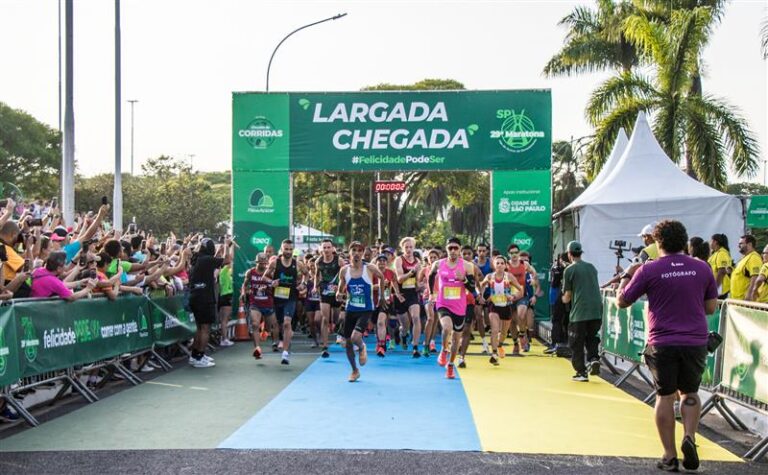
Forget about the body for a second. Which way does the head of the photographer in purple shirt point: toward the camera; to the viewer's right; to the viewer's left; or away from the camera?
away from the camera

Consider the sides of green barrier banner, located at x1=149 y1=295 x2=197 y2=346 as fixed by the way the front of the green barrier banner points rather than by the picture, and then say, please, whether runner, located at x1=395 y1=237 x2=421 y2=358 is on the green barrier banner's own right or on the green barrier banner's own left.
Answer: on the green barrier banner's own left

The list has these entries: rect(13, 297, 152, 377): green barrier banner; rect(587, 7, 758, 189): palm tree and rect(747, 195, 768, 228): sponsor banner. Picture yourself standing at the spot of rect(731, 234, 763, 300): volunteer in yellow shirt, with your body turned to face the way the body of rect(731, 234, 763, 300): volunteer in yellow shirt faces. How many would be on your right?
2

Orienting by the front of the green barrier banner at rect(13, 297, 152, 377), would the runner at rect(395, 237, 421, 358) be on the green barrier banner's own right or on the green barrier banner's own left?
on the green barrier banner's own left

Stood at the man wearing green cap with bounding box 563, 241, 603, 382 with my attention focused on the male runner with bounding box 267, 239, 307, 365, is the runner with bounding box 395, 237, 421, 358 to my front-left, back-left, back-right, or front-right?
front-right

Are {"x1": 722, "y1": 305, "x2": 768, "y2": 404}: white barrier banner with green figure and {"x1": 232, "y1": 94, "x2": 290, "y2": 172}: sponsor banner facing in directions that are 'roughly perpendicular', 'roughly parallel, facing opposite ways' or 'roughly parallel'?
roughly perpendicular

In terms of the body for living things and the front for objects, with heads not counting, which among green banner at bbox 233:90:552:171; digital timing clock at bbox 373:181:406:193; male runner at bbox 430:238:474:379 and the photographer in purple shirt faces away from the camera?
the photographer in purple shirt

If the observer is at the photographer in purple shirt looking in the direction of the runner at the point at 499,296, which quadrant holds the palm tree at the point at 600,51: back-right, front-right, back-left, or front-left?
front-right

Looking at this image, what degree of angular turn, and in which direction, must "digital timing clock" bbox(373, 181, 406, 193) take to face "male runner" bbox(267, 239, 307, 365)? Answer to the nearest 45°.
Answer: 0° — it already faces them

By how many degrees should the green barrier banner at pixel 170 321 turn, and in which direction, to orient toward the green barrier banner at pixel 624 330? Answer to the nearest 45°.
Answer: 0° — it already faces it

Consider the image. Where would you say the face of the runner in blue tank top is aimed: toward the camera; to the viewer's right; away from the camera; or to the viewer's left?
toward the camera

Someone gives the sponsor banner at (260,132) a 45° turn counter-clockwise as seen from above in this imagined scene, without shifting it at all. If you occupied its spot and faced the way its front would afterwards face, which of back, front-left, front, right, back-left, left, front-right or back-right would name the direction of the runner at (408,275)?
front

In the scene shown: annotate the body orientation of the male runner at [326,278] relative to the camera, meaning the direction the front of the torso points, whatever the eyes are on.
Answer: toward the camera

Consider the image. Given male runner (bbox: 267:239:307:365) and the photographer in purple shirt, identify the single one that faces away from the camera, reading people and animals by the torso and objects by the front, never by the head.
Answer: the photographer in purple shirt

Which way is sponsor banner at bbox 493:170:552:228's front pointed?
toward the camera

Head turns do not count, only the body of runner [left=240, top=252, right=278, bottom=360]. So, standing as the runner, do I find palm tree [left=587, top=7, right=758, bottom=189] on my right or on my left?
on my left

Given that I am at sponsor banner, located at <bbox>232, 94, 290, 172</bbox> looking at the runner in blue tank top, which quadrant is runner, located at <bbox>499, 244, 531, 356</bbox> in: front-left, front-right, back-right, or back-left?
front-left

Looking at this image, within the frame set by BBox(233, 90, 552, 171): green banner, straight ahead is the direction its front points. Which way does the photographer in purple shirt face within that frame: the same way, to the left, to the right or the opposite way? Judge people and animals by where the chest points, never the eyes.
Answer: the opposite way

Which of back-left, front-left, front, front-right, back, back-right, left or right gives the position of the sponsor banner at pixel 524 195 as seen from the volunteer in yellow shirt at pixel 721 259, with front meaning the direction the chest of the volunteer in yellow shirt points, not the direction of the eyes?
front-right
